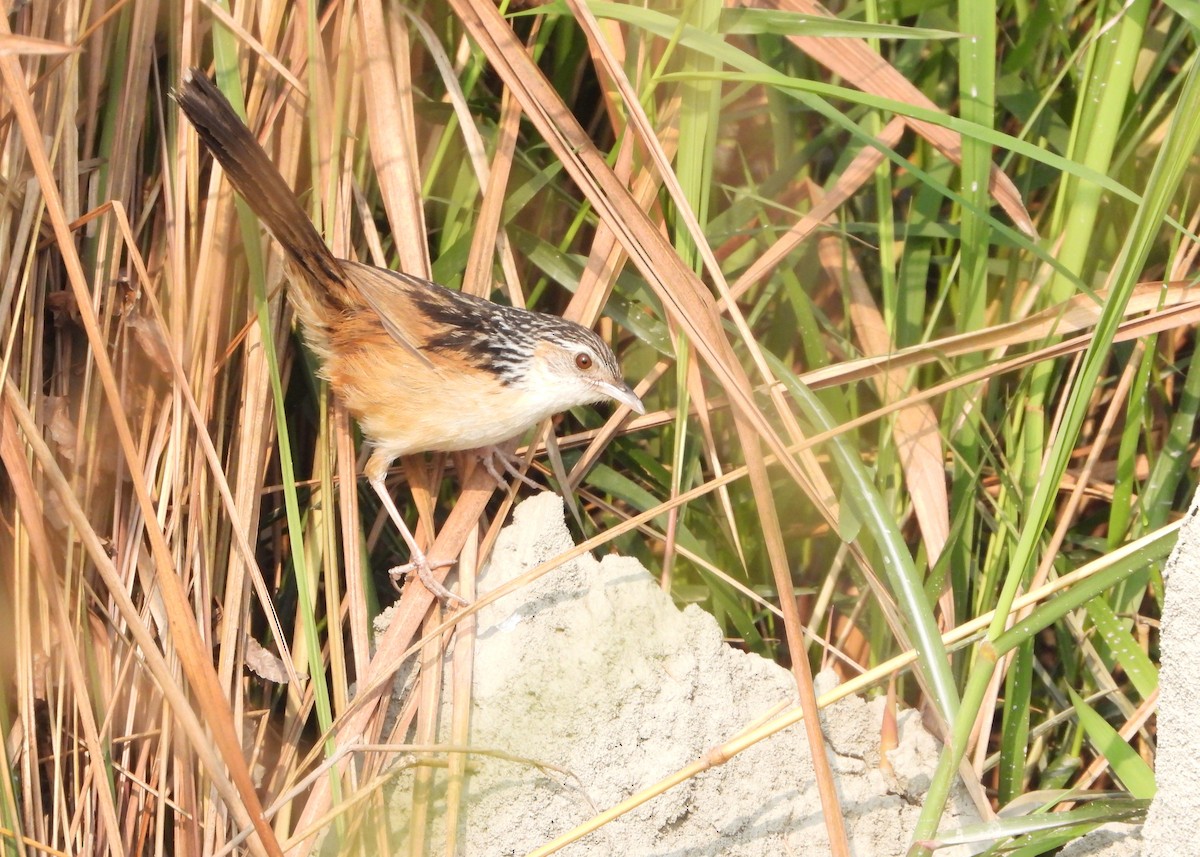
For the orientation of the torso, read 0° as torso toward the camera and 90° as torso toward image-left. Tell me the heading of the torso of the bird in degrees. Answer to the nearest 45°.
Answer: approximately 270°

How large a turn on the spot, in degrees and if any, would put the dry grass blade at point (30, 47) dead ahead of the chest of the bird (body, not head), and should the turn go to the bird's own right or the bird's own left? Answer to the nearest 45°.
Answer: approximately 135° to the bird's own right

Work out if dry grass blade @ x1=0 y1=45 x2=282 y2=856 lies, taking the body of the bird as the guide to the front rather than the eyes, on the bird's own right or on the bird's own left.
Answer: on the bird's own right
